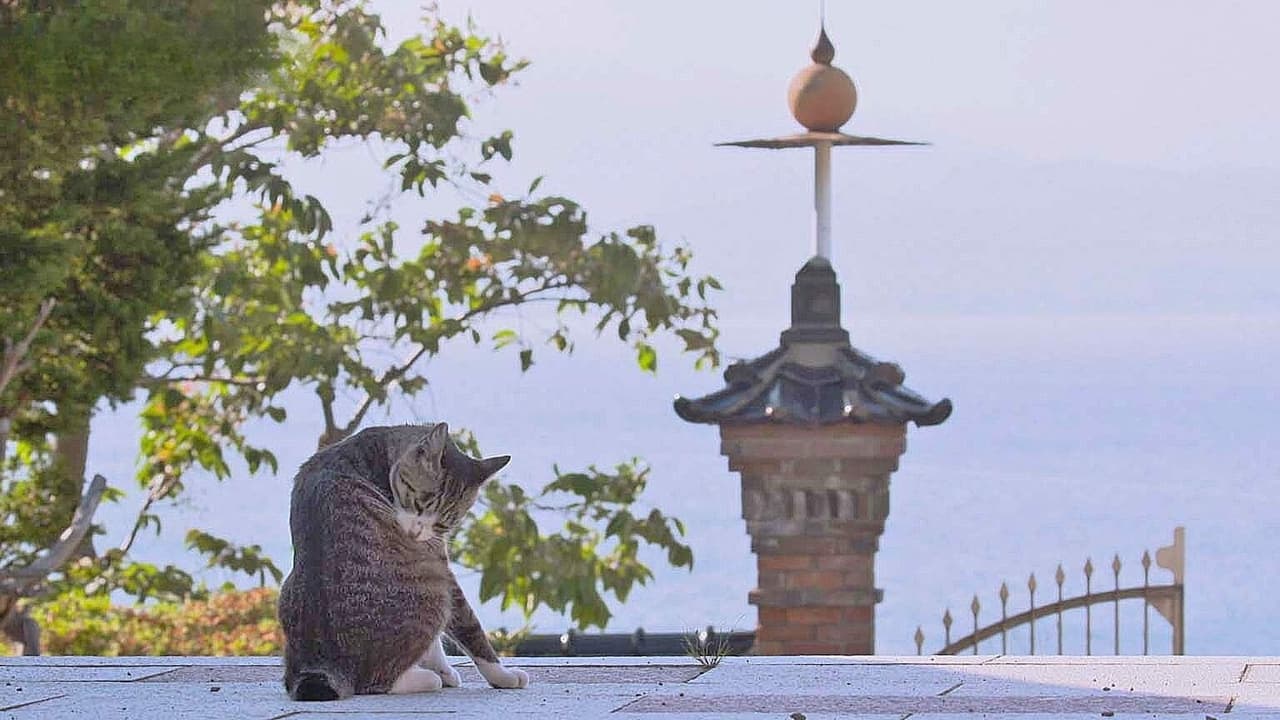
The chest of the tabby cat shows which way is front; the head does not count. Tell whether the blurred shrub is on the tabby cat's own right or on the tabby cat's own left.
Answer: on the tabby cat's own left

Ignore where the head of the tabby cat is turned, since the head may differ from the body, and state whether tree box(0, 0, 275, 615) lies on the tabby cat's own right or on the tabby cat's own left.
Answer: on the tabby cat's own left

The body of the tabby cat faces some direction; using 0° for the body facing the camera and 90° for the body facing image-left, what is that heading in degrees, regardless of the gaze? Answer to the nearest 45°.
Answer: approximately 270°
